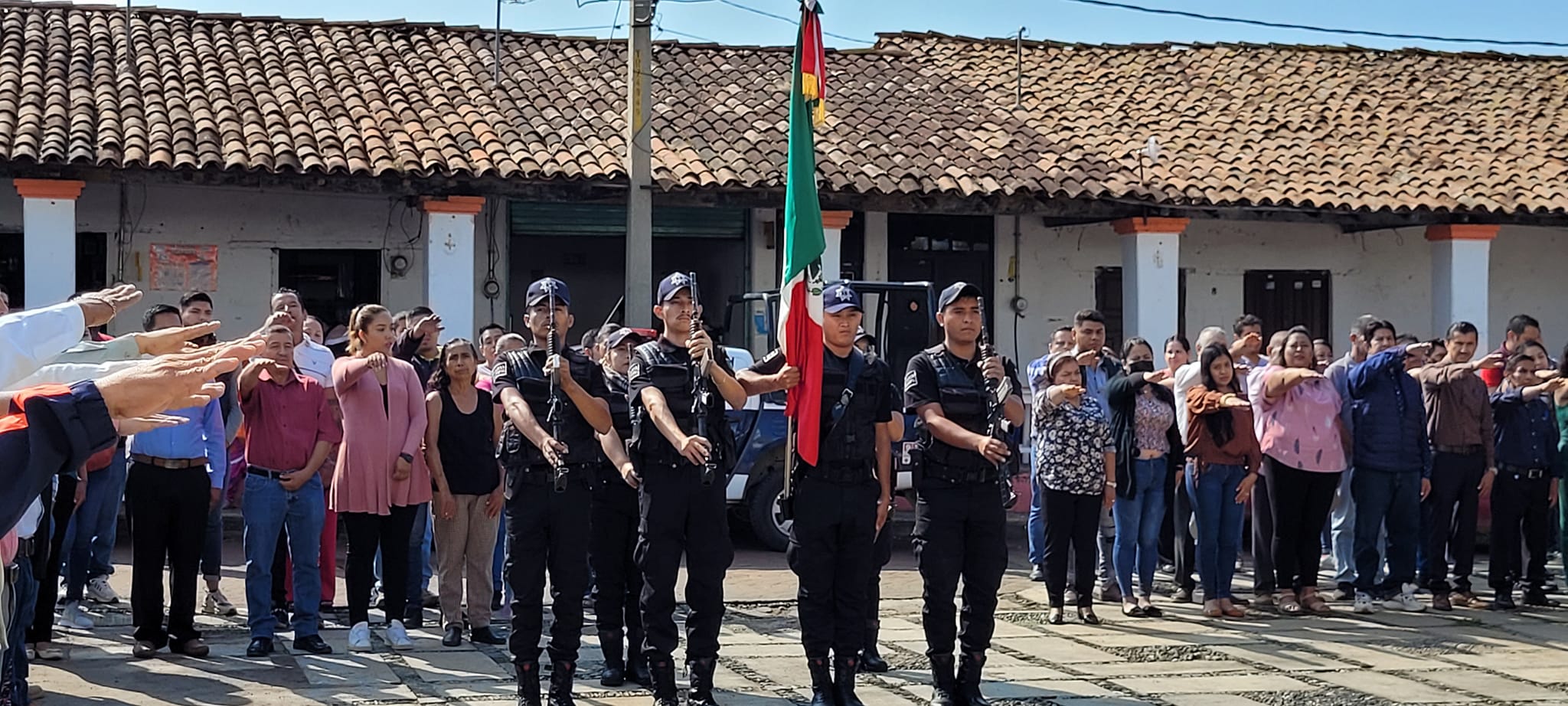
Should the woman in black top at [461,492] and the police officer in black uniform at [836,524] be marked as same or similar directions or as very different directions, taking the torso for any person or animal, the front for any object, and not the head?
same or similar directions

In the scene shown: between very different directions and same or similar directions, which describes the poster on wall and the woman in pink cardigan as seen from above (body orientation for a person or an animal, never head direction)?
same or similar directions

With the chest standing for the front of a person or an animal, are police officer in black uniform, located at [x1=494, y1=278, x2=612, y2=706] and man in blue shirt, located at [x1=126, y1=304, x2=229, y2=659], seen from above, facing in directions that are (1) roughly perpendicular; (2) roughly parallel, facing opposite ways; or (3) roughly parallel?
roughly parallel

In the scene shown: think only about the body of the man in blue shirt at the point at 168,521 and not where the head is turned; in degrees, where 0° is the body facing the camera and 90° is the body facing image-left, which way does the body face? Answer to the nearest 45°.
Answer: approximately 0°

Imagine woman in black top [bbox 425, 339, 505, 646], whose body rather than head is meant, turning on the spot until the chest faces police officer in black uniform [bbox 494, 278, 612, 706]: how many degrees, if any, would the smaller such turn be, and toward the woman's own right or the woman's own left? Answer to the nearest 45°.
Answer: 0° — they already face them

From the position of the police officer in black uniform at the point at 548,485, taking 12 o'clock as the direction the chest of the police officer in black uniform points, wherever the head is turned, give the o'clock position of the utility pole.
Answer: The utility pole is roughly at 6 o'clock from the police officer in black uniform.

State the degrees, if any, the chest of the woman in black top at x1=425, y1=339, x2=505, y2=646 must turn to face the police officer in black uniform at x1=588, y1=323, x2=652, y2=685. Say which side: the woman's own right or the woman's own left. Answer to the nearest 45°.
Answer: approximately 45° to the woman's own left

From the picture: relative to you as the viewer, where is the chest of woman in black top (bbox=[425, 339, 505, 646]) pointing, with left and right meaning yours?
facing the viewer

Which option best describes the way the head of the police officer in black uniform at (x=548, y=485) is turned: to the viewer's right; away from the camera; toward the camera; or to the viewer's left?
toward the camera

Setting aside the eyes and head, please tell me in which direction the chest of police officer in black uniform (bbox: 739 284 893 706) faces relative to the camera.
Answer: toward the camera

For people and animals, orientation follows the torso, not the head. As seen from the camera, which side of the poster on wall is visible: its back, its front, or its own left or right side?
front

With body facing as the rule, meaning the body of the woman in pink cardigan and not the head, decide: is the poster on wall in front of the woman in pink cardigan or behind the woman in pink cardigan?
behind
